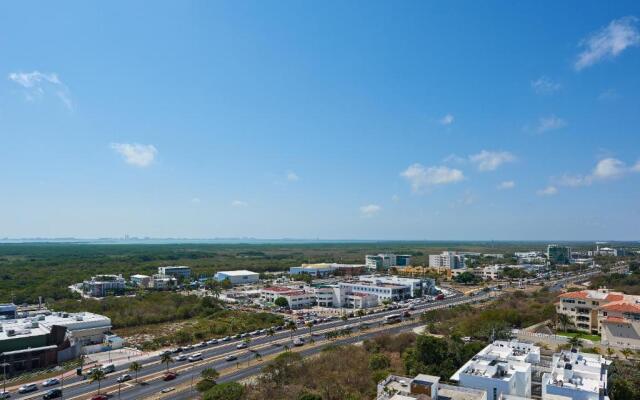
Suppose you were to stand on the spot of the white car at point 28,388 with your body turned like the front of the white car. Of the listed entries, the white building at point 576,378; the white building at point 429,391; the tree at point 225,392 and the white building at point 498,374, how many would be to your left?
4

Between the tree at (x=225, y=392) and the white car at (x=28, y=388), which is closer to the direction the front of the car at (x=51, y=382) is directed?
the white car

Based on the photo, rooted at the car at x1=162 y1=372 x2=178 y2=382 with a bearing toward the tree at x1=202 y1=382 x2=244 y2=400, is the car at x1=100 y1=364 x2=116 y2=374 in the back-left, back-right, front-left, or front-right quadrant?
back-right

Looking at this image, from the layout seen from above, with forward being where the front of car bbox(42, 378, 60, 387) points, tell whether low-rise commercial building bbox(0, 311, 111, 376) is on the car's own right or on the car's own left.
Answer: on the car's own right

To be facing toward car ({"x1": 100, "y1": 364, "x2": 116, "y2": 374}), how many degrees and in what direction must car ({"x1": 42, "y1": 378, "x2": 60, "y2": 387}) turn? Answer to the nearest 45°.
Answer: approximately 135° to its left

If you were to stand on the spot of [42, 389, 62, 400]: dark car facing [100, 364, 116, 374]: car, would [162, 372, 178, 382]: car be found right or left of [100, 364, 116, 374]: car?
right

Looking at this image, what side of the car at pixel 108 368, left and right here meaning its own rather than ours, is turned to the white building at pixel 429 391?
left

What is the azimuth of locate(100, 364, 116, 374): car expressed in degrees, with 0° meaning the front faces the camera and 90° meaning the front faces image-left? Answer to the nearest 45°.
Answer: approximately 45°
